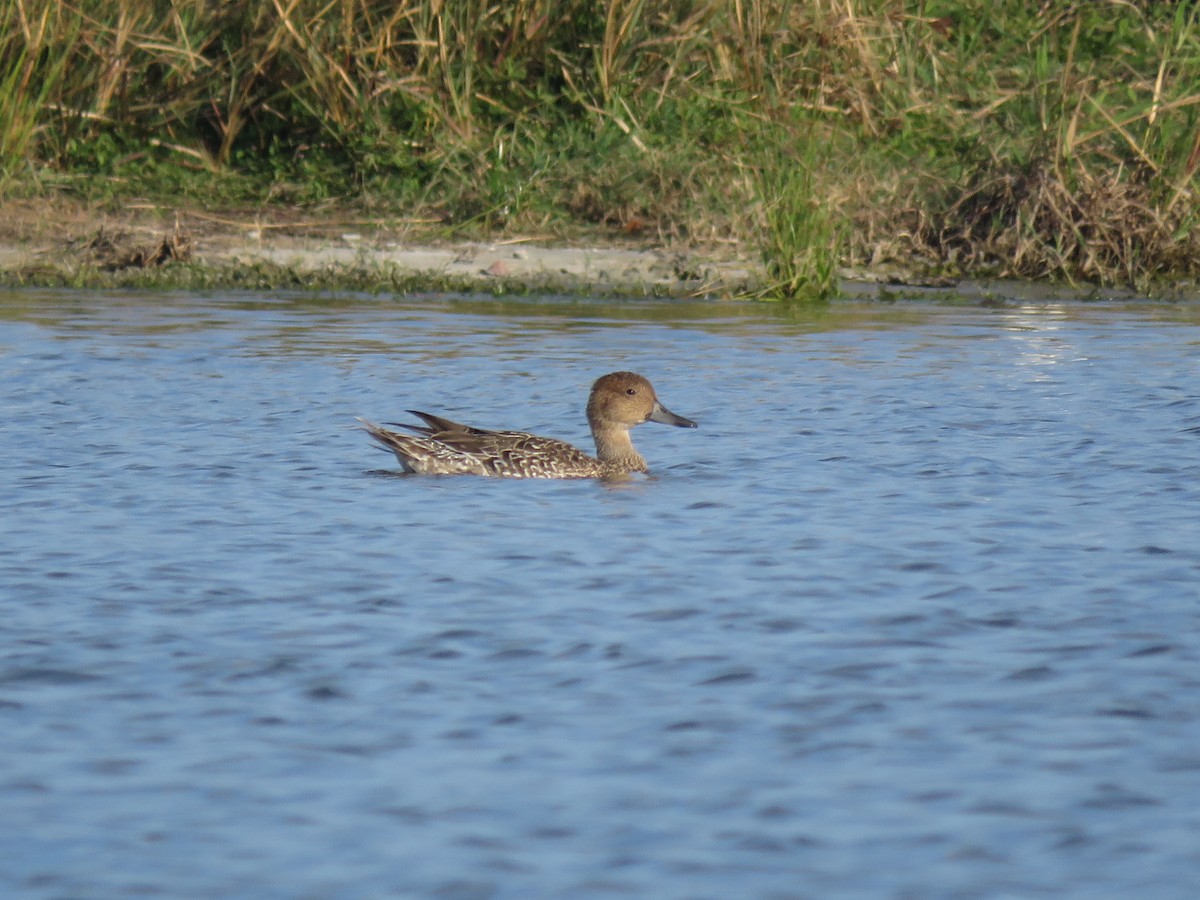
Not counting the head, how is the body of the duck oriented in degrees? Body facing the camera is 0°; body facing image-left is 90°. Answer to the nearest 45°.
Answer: approximately 270°
